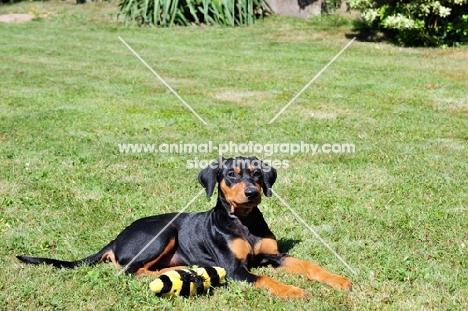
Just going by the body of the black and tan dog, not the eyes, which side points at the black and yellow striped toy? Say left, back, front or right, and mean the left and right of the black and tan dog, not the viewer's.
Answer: right

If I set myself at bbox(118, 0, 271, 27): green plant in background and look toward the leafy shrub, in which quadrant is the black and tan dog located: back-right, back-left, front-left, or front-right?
front-right

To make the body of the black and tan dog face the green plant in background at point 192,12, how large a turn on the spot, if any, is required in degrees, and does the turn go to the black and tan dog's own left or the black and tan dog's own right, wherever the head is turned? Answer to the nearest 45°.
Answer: approximately 135° to the black and tan dog's own left

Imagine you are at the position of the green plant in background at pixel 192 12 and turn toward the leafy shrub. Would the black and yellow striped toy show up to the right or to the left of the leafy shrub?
right

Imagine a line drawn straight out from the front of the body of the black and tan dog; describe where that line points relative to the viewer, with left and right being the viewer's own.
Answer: facing the viewer and to the right of the viewer

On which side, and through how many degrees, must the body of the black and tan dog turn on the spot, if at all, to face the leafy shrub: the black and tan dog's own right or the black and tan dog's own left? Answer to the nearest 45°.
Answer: approximately 90° to the black and tan dog's own left

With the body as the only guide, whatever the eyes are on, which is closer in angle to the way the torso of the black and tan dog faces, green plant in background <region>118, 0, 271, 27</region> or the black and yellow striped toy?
the black and yellow striped toy
